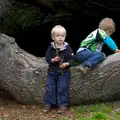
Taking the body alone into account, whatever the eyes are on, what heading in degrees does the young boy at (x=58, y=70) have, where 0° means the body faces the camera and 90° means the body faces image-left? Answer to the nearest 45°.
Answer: approximately 0°

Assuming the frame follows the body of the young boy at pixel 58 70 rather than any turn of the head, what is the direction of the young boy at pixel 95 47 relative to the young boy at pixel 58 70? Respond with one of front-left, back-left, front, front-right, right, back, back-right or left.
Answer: left
